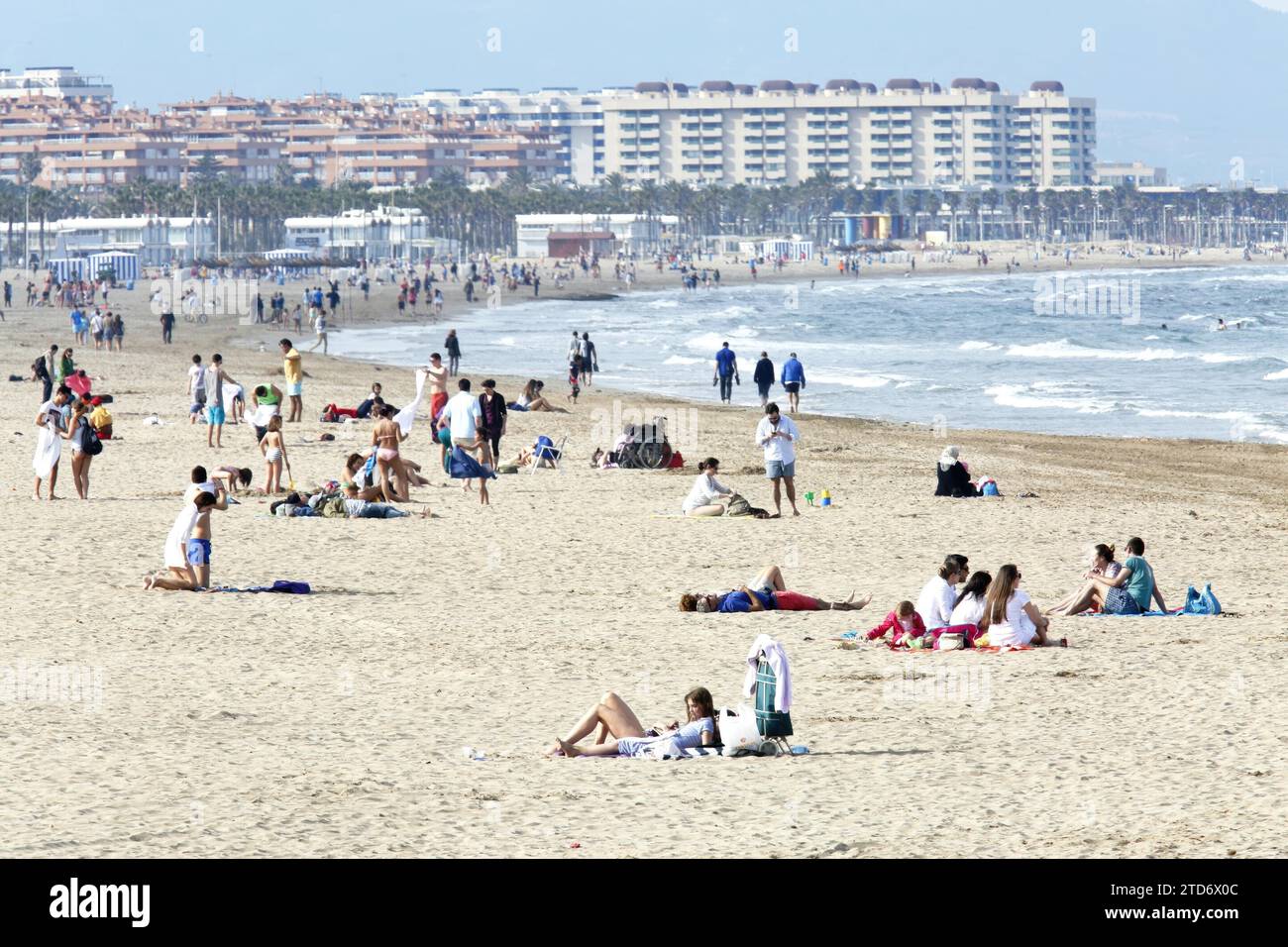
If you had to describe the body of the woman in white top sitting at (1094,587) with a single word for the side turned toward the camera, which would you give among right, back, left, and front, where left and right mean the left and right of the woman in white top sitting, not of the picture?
left

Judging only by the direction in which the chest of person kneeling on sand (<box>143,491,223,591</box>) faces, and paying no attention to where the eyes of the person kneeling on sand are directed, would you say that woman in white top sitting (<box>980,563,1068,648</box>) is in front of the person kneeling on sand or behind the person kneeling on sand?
in front

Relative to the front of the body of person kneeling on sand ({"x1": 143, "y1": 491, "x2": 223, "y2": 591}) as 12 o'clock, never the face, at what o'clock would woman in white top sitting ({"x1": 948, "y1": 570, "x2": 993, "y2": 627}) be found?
The woman in white top sitting is roughly at 1 o'clock from the person kneeling on sand.

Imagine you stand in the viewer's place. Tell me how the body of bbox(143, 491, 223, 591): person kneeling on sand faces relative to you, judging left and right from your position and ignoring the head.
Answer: facing to the right of the viewer
